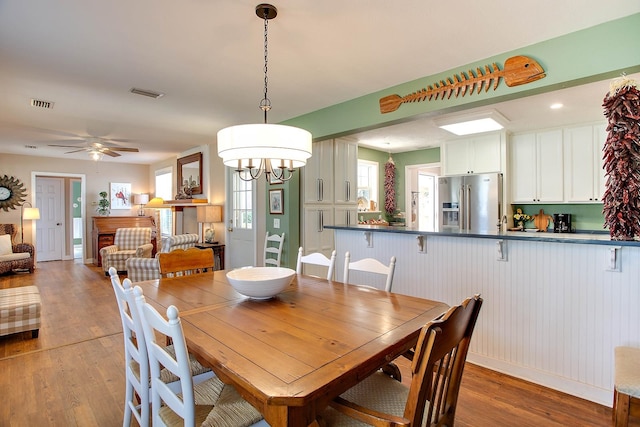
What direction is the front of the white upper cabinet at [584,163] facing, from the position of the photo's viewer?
facing the viewer

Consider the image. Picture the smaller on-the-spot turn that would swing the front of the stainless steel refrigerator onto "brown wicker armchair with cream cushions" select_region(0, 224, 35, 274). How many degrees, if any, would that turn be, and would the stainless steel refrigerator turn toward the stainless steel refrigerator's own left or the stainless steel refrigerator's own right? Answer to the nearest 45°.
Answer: approximately 90° to the stainless steel refrigerator's own right

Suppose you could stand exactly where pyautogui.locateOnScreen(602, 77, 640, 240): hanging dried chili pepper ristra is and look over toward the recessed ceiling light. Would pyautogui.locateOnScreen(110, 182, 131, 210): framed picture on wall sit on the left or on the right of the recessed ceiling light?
left

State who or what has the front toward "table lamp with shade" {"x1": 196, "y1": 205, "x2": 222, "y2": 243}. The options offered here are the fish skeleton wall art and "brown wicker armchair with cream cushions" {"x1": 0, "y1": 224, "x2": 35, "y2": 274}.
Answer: the brown wicker armchair with cream cushions

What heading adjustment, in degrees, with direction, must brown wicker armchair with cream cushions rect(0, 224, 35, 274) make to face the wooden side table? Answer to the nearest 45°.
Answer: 0° — it already faces it

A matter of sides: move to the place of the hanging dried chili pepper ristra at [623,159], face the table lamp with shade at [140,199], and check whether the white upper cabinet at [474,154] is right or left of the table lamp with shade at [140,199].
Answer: right

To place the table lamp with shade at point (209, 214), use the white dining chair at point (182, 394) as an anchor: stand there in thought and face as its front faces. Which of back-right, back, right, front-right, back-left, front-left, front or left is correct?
front-left

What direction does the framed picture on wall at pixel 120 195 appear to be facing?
toward the camera

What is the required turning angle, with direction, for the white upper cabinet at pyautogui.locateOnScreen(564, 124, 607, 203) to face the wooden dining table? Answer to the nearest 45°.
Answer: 0° — it already faces it

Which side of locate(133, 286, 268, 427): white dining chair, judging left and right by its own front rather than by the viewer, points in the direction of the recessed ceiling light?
front

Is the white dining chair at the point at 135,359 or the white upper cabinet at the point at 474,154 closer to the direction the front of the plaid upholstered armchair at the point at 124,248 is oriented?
the white dining chair

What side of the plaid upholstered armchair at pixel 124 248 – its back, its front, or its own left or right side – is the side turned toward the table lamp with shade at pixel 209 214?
left

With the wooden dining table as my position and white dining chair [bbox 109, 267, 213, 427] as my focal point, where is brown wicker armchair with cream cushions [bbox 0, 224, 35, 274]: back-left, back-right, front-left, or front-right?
front-right
